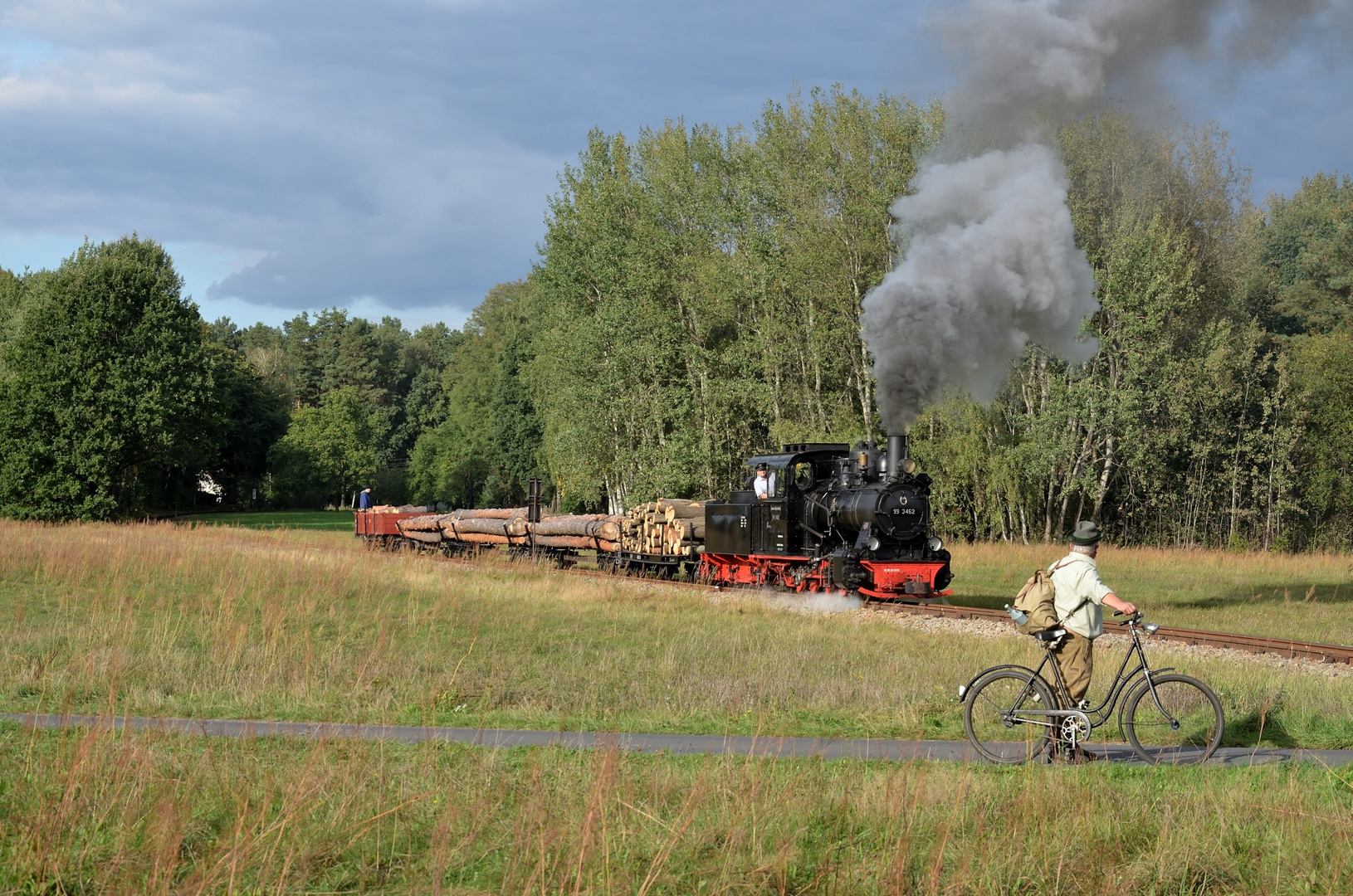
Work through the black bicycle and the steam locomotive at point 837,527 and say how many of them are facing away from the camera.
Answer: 0

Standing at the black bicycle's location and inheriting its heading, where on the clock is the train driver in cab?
The train driver in cab is roughly at 8 o'clock from the black bicycle.

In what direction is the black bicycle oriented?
to the viewer's right

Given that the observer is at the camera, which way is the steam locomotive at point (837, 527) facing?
facing the viewer and to the right of the viewer

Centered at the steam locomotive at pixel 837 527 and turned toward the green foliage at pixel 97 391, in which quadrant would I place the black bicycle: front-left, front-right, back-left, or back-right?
back-left

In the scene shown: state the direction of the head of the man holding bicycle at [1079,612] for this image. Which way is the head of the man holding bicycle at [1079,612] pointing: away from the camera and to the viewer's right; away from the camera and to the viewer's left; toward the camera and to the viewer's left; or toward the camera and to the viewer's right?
away from the camera and to the viewer's right

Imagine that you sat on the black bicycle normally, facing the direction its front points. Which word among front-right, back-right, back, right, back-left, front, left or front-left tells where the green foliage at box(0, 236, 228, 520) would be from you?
back-left

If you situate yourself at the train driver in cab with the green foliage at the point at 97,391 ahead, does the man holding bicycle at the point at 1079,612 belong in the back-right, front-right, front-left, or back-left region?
back-left

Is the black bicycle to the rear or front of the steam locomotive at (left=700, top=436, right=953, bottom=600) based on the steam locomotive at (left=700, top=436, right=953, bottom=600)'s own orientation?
to the front

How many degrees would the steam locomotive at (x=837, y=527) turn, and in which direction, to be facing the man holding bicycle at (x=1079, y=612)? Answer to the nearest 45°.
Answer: approximately 45° to its right
